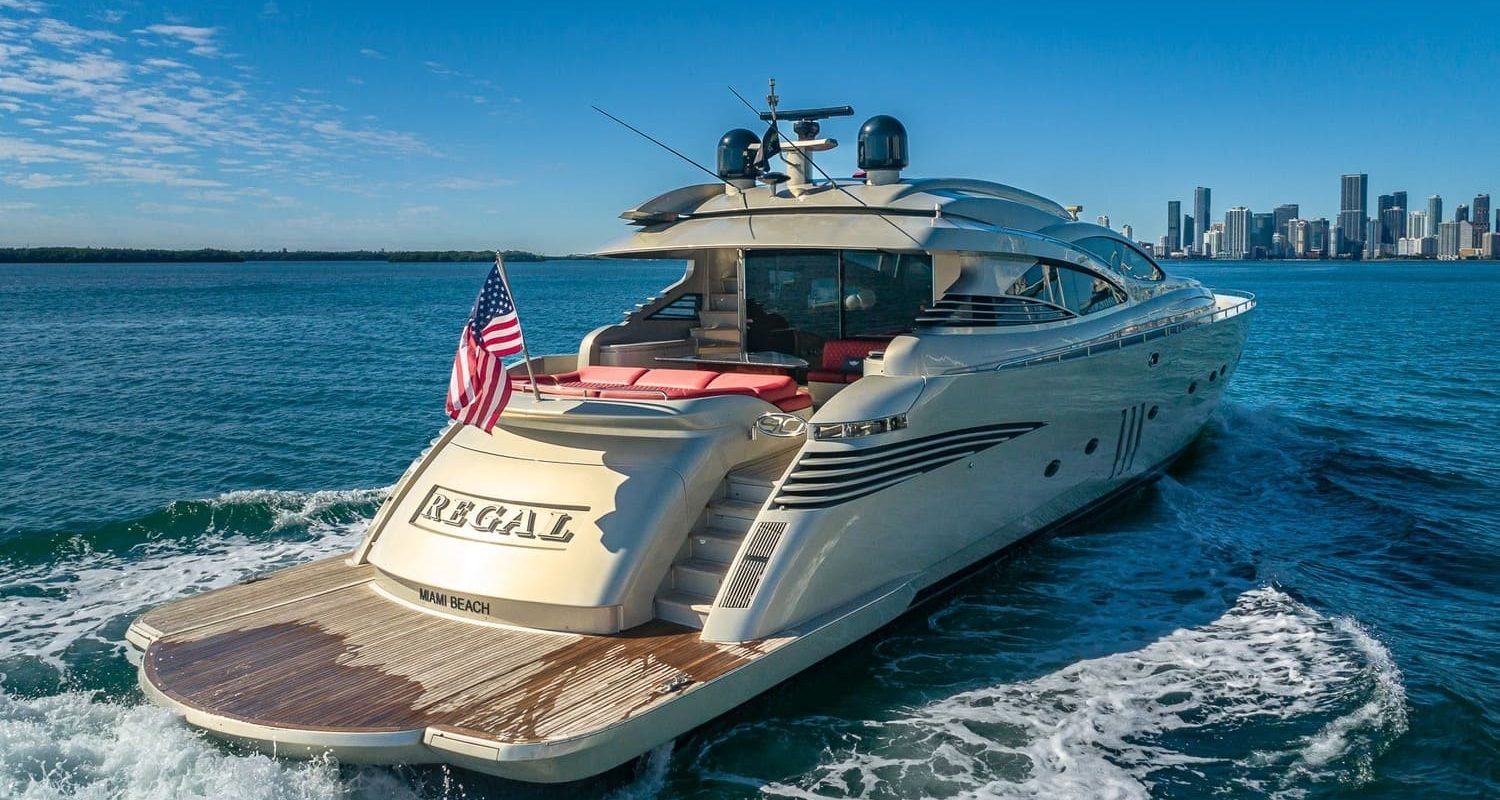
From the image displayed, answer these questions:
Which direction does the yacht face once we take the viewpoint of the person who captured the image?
facing away from the viewer and to the right of the viewer

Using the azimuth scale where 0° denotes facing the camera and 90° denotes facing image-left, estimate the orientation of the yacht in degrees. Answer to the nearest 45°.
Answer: approximately 225°
